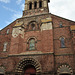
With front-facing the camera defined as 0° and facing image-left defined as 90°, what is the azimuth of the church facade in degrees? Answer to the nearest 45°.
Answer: approximately 0°
